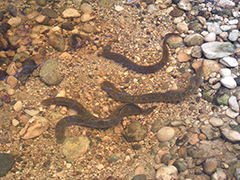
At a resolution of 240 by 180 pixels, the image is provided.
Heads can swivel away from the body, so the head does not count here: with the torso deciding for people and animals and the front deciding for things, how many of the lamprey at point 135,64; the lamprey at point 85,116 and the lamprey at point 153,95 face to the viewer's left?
3

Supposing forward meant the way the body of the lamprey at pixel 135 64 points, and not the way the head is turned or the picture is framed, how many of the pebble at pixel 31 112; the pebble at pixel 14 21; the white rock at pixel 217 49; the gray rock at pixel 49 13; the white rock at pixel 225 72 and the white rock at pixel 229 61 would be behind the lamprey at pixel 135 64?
3

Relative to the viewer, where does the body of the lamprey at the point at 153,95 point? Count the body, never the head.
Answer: to the viewer's left

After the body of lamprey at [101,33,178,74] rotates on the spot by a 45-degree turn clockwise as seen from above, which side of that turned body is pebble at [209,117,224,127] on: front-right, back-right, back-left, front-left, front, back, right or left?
back

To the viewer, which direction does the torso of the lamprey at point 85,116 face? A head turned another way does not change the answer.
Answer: to the viewer's left

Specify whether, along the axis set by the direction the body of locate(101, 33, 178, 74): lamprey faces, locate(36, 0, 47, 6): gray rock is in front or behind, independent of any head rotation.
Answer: in front

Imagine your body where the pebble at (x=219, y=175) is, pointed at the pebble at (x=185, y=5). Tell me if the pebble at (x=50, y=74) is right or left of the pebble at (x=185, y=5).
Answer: left

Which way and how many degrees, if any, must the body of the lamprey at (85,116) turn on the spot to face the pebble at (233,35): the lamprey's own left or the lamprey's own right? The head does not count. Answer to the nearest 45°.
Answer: approximately 135° to the lamprey's own right

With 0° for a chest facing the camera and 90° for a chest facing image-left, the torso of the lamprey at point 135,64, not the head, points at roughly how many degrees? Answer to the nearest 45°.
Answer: approximately 90°

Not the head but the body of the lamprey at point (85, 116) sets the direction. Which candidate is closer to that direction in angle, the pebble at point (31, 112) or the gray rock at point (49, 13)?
the pebble

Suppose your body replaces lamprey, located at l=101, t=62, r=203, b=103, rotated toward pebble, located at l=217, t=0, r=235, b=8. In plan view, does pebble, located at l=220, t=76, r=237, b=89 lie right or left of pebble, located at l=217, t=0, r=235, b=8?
right

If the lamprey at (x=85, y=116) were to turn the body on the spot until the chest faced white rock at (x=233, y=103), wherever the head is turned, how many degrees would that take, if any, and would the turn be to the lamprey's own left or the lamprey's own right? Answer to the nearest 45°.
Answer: approximately 180°

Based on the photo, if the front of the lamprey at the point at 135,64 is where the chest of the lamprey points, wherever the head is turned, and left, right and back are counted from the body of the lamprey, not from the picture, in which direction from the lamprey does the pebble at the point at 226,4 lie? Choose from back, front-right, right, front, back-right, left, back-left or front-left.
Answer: back-right

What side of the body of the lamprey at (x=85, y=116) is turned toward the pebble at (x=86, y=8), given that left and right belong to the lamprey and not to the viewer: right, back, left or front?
right

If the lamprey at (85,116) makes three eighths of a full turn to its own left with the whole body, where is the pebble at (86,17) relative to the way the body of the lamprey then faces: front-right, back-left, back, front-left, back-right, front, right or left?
back-left

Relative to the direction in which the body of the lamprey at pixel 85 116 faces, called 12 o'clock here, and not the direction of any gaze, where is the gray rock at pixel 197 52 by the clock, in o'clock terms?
The gray rock is roughly at 5 o'clock from the lamprey.

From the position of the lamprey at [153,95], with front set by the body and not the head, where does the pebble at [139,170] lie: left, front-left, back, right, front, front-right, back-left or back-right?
left

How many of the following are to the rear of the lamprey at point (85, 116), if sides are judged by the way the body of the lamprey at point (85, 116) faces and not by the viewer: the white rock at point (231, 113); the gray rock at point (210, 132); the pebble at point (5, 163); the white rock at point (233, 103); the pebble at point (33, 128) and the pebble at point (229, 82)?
4
